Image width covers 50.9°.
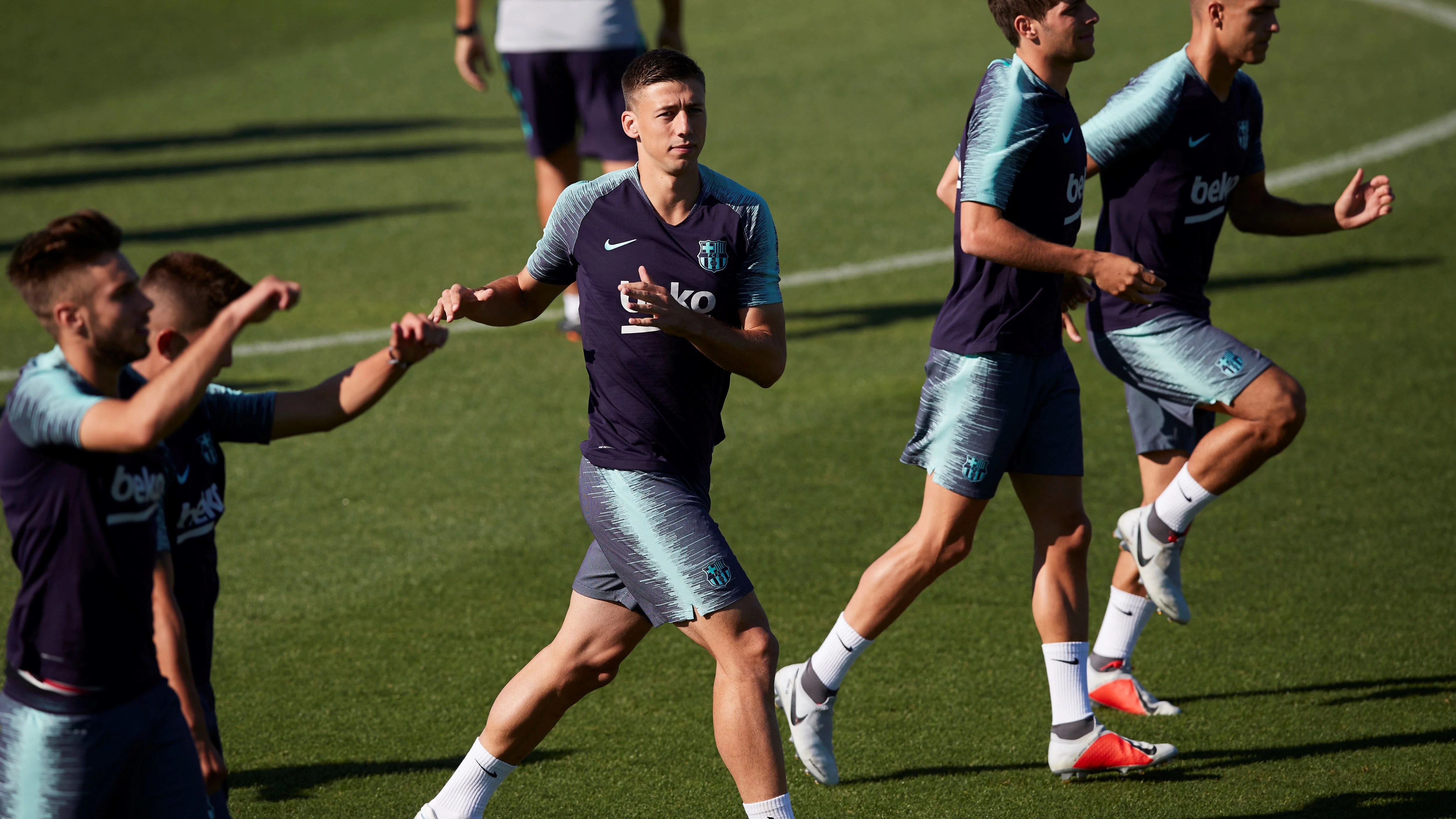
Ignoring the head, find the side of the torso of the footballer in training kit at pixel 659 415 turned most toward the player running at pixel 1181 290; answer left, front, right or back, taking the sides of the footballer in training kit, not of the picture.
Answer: left

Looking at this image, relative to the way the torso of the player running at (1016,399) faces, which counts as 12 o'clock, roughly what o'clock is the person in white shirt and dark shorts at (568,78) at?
The person in white shirt and dark shorts is roughly at 8 o'clock from the player running.

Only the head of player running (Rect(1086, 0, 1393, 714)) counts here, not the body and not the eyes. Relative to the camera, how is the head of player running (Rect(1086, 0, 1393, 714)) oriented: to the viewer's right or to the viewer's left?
to the viewer's right

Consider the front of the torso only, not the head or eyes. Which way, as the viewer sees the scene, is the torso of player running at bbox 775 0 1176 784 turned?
to the viewer's right

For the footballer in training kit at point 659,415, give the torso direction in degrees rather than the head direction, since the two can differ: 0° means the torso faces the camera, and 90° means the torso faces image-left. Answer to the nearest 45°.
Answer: approximately 315°

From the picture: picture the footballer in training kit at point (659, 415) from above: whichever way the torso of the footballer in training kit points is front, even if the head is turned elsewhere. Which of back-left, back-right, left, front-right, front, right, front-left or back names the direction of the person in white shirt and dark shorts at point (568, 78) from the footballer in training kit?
back-left

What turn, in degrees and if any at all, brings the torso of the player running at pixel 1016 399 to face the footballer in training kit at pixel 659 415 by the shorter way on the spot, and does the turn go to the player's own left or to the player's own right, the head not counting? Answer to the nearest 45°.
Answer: approximately 135° to the player's own right

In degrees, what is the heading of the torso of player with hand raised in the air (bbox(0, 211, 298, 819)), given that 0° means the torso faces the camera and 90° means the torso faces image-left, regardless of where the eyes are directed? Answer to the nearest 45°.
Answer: approximately 315°
